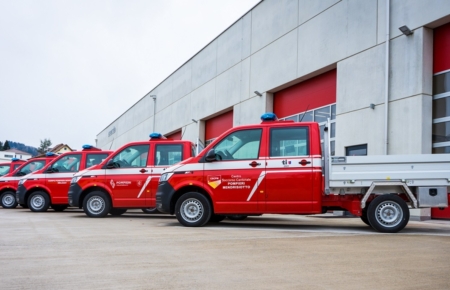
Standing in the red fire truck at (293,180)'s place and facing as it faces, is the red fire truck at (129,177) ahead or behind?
ahead

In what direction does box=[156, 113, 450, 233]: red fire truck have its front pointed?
to the viewer's left

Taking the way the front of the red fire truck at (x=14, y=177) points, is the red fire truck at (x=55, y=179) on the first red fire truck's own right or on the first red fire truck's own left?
on the first red fire truck's own left

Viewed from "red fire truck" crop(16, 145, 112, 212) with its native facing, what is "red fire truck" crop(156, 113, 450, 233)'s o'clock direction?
"red fire truck" crop(156, 113, 450, 233) is roughly at 8 o'clock from "red fire truck" crop(16, 145, 112, 212).

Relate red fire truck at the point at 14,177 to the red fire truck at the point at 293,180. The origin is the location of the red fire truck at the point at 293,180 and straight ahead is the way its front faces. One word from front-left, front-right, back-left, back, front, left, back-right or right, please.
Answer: front-right

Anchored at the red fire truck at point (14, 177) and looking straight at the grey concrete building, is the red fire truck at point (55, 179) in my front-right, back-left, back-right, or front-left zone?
front-right

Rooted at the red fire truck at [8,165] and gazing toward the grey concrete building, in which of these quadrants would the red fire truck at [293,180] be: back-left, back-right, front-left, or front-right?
front-right

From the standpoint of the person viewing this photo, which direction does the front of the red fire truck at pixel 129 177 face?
facing to the left of the viewer

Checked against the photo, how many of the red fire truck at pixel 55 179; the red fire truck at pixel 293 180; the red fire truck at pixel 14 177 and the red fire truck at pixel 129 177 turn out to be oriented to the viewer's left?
4

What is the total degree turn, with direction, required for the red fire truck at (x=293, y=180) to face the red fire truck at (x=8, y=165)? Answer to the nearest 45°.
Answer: approximately 45° to its right

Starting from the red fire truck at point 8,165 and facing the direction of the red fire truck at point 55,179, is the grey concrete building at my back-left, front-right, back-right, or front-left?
front-left

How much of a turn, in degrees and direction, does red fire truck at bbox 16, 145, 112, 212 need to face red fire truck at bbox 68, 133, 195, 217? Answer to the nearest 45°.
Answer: approximately 135° to its left

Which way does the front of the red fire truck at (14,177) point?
to the viewer's left

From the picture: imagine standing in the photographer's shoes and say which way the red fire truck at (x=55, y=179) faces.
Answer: facing to the left of the viewer
